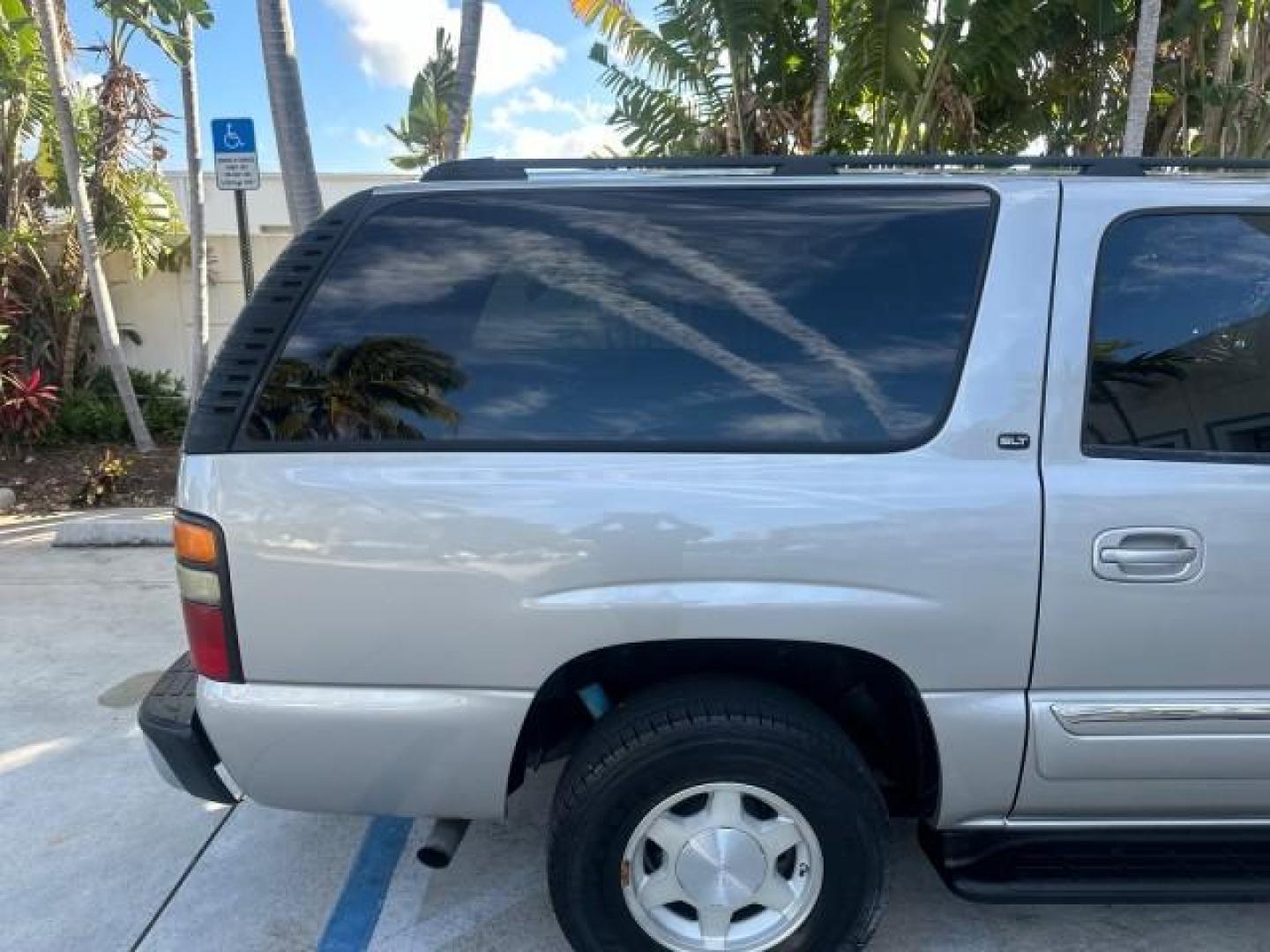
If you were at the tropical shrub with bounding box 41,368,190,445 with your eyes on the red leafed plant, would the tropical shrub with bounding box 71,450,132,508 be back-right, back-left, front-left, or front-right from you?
front-left

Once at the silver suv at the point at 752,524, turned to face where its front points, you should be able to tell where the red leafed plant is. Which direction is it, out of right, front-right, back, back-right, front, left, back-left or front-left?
back-left

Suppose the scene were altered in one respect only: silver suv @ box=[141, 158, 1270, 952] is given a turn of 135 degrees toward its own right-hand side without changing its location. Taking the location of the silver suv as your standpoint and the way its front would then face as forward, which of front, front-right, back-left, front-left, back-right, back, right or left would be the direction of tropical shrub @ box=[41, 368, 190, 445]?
right

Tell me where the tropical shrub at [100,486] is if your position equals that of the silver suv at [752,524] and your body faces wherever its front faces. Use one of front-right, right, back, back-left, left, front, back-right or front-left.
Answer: back-left

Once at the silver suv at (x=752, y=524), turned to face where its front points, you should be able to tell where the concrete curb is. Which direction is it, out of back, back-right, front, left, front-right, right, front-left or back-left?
back-left

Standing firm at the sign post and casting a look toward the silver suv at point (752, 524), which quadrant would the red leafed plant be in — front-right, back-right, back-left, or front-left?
back-right

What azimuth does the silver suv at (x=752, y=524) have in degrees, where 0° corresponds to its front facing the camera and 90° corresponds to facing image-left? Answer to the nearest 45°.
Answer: approximately 270°

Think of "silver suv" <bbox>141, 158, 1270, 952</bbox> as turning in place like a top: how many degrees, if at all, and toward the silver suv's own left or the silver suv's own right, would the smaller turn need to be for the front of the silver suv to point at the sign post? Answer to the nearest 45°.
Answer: approximately 135° to the silver suv's own left
